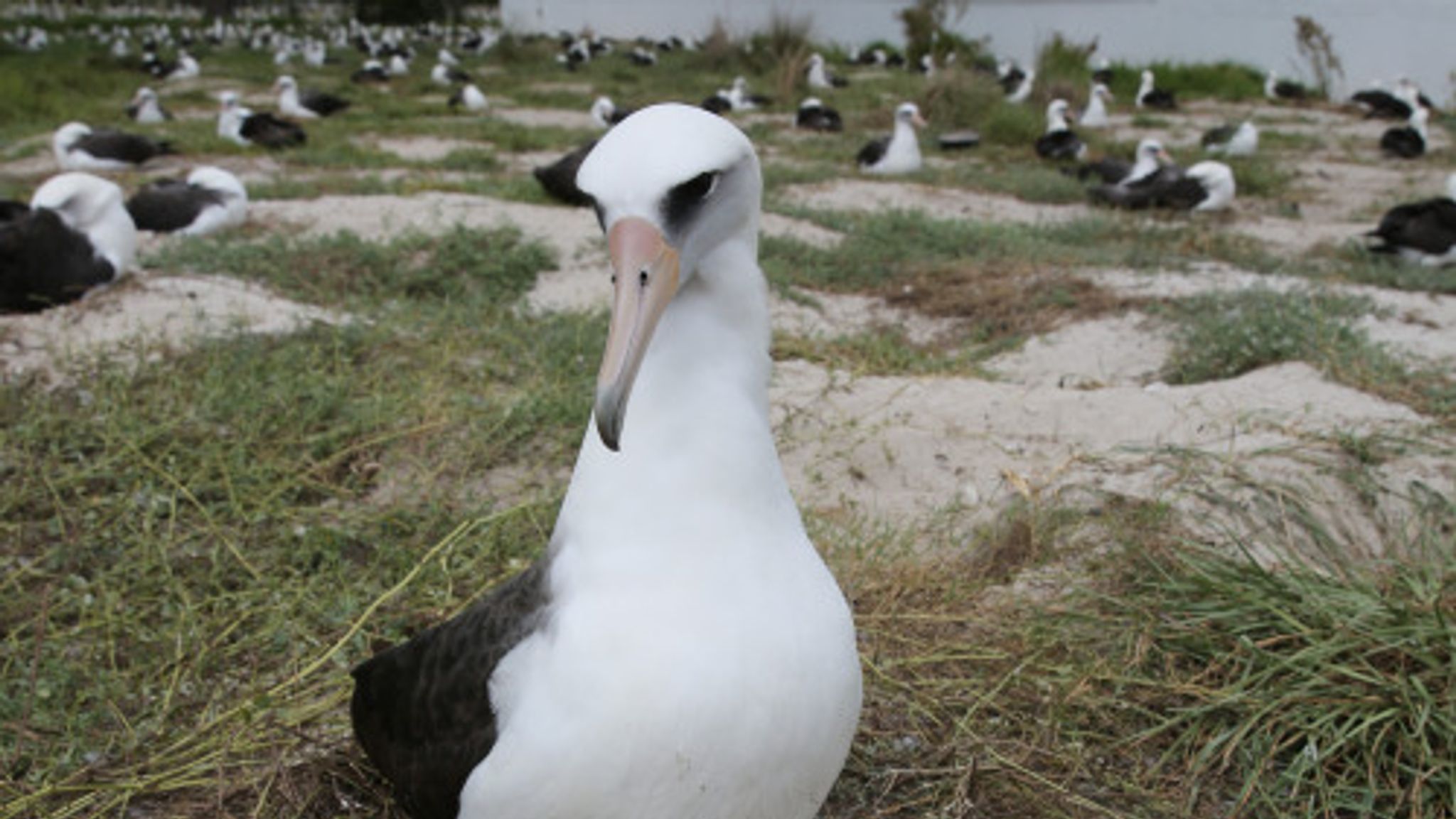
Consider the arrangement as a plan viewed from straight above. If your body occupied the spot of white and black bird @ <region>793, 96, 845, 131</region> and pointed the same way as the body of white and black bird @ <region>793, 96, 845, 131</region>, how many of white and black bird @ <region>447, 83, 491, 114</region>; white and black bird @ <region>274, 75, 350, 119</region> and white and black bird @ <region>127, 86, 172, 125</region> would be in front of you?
3

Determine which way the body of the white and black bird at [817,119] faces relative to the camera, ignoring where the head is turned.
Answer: to the viewer's left

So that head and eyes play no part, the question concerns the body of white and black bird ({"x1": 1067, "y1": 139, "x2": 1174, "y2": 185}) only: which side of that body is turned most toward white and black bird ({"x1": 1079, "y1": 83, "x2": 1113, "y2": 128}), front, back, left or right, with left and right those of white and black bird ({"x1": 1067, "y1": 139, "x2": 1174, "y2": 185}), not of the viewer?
left

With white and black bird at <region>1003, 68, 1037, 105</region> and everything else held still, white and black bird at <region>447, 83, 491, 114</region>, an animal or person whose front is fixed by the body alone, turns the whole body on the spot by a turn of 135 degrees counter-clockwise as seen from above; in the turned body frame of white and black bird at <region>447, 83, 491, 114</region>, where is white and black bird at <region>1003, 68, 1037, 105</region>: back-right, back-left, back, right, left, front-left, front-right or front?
back-right

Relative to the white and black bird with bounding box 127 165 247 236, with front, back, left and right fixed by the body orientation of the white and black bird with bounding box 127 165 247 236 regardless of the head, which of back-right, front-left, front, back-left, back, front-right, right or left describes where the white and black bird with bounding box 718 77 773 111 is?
front-left

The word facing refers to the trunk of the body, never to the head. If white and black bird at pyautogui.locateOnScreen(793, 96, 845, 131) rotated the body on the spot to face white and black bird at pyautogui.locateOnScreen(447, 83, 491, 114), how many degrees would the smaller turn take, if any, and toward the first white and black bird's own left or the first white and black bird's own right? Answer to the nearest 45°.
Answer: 0° — it already faces it

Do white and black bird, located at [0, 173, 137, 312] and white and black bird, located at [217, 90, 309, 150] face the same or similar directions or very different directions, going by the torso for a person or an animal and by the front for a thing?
very different directions

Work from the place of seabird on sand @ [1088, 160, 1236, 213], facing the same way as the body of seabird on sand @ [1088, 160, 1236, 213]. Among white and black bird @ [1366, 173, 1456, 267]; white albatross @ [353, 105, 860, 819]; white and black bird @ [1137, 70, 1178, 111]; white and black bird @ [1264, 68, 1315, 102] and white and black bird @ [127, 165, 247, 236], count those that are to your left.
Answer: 2

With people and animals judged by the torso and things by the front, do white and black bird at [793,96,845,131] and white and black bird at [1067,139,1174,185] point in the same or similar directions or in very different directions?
very different directions

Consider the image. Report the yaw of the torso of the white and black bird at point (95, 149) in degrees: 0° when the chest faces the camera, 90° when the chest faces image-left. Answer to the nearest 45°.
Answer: approximately 90°

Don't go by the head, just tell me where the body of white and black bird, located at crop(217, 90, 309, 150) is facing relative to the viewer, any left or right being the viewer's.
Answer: facing to the left of the viewer

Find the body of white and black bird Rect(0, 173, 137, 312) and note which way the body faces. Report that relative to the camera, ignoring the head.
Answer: to the viewer's right

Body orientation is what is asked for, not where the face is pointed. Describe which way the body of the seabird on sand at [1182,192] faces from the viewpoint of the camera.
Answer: to the viewer's right

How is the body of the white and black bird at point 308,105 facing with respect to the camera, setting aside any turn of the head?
to the viewer's left

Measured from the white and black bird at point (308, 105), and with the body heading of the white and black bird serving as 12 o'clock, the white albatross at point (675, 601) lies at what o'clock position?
The white albatross is roughly at 9 o'clock from the white and black bird.

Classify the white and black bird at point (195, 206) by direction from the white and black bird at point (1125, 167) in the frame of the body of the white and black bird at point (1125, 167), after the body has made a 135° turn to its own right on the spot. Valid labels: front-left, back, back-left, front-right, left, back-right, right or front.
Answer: front
